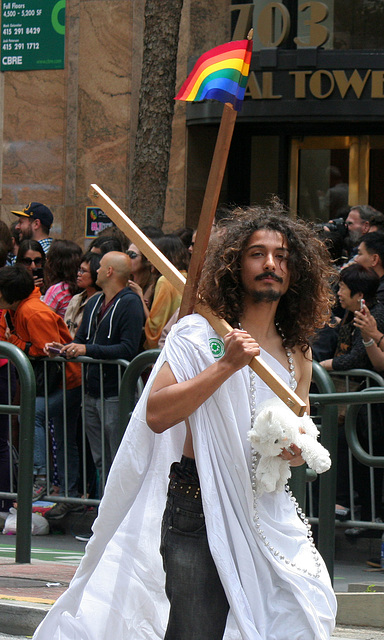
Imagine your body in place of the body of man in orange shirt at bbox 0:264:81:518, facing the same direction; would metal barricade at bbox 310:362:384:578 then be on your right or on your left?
on your left

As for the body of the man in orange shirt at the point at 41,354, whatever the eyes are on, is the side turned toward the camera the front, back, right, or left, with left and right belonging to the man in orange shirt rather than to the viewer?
left

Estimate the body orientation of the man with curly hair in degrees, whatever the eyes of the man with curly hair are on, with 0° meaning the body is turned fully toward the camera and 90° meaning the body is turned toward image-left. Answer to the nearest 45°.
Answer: approximately 315°

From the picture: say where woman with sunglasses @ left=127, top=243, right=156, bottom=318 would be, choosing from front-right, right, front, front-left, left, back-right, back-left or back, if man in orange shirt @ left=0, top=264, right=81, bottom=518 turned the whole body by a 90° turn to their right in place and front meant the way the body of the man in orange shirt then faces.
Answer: front-right

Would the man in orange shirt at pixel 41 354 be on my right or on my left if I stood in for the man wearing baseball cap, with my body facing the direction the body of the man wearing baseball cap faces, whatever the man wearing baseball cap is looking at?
on my left

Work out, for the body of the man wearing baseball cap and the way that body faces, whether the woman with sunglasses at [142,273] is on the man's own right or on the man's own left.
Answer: on the man's own left
